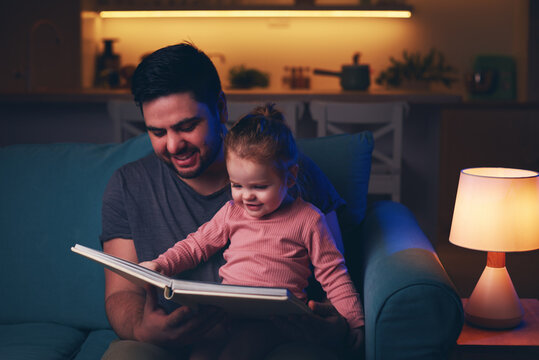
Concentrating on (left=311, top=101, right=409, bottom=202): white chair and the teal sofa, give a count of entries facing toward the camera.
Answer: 1

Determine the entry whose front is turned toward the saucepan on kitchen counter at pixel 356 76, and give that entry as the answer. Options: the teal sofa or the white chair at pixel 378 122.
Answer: the white chair

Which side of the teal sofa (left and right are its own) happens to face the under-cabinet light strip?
back

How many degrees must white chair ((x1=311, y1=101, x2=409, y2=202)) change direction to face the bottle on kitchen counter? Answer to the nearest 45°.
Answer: approximately 45° to its left

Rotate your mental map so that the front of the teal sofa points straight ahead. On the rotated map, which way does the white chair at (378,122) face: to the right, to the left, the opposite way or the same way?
the opposite way

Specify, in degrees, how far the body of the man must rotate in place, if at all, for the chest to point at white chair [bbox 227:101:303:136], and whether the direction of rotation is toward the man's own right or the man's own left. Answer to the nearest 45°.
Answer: approximately 180°

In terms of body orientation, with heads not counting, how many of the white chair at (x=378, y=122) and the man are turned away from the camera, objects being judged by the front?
1

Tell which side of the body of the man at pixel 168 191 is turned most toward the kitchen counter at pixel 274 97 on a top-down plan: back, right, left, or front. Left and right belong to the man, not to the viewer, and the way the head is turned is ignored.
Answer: back

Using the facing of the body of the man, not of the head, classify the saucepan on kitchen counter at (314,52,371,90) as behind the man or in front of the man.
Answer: behind

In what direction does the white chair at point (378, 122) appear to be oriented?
away from the camera
